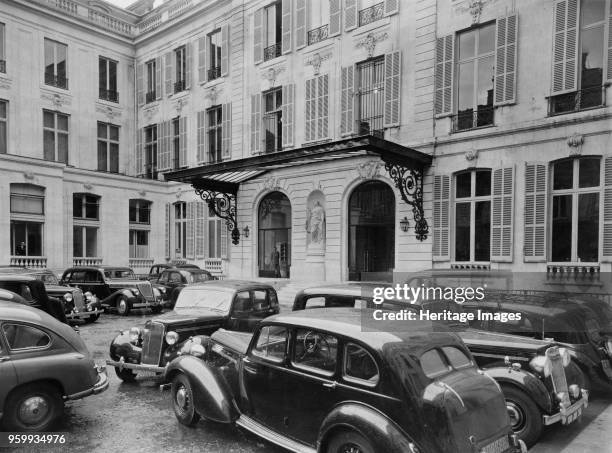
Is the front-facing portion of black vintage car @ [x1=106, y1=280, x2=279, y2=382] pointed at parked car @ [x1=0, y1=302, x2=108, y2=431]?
yes

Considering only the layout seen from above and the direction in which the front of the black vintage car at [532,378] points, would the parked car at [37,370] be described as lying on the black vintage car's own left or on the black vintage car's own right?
on the black vintage car's own right

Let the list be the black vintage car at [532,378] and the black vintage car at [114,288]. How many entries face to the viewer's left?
0

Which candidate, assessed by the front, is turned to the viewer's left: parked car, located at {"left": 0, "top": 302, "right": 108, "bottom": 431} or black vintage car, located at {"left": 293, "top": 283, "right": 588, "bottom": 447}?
the parked car

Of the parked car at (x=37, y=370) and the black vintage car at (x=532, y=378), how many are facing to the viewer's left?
1

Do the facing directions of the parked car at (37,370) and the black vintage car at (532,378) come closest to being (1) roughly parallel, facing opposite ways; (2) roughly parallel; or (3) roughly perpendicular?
roughly perpendicular

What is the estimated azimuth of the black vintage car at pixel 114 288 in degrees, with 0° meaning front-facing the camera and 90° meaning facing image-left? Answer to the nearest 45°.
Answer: approximately 315°

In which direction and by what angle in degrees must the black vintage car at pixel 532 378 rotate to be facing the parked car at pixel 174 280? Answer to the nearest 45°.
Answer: approximately 180°

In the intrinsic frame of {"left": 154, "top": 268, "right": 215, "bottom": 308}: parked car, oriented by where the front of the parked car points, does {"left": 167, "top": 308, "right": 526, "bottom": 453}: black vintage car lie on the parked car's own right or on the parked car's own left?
on the parked car's own left

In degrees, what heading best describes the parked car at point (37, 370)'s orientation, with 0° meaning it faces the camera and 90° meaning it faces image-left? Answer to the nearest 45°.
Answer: approximately 90°

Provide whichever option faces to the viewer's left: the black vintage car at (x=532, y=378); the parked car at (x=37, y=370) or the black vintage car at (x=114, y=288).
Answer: the parked car

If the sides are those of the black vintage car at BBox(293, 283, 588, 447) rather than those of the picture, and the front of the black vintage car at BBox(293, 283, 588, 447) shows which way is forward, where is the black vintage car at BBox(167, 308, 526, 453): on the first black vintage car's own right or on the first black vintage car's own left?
on the first black vintage car's own right

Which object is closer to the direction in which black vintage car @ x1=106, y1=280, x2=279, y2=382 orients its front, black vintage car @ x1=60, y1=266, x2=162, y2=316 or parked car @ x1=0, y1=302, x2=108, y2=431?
the parked car

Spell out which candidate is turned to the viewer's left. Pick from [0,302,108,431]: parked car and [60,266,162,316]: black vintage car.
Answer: the parked car

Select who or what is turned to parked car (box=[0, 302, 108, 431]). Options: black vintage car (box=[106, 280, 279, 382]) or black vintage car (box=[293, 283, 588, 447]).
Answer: black vintage car (box=[106, 280, 279, 382])

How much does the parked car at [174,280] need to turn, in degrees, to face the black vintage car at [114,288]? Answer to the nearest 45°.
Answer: approximately 45° to its right

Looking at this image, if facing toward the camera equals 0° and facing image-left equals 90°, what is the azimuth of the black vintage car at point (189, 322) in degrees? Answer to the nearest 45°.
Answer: approximately 45°
